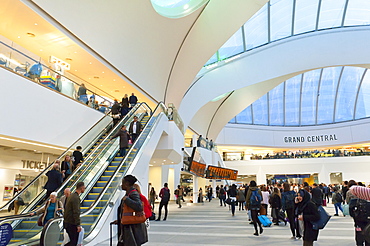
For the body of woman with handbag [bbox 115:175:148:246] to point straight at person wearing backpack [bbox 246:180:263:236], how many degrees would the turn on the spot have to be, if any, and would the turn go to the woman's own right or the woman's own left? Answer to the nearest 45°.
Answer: approximately 135° to the woman's own right

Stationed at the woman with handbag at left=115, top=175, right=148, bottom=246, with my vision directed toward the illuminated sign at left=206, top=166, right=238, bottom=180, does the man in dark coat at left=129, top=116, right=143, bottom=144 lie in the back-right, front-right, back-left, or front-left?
front-left
